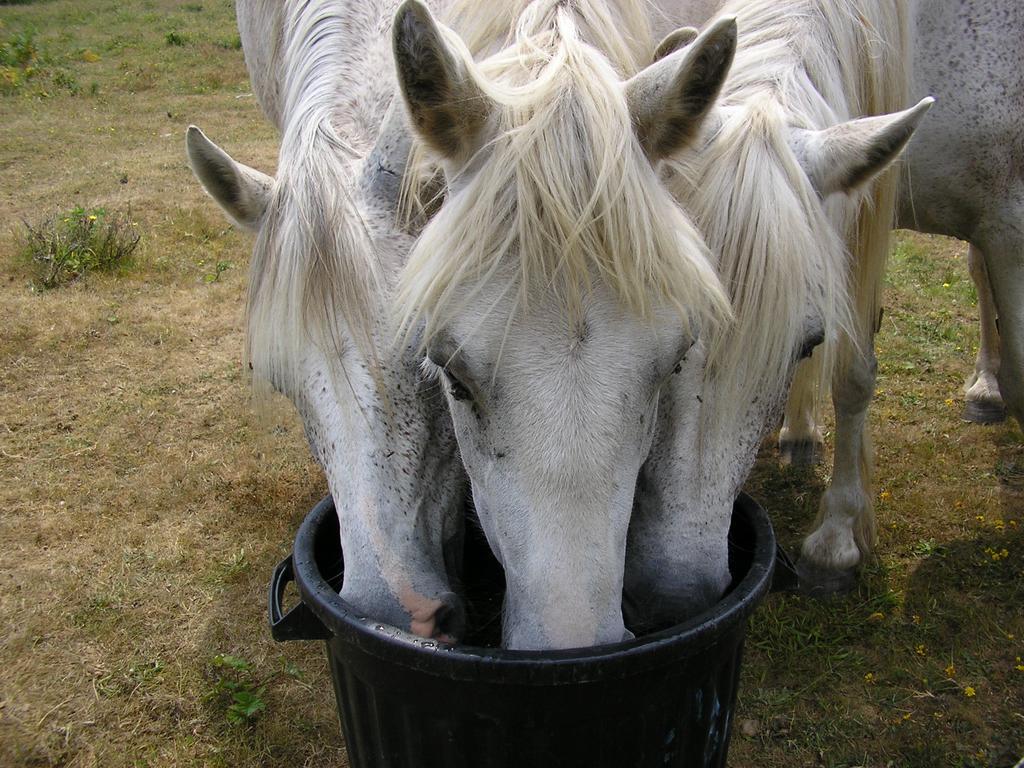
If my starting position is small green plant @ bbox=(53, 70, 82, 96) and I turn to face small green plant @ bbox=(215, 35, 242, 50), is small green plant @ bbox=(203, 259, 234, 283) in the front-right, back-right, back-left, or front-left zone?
back-right

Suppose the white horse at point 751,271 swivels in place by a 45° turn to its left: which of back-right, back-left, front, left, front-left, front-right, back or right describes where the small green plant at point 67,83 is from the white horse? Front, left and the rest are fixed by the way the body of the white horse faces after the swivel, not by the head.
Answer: back-right

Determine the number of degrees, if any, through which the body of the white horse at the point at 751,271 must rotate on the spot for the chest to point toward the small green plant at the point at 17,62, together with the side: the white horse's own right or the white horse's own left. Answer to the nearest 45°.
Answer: approximately 90° to the white horse's own right

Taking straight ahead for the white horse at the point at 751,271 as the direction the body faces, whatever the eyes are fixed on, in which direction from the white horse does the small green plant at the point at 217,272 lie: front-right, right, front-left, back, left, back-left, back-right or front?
right

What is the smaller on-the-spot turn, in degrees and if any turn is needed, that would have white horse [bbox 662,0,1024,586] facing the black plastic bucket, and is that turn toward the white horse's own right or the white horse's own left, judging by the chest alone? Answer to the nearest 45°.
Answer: approximately 45° to the white horse's own left

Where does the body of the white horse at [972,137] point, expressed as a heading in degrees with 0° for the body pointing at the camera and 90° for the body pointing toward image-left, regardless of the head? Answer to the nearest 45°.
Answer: approximately 45°
